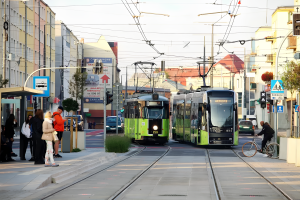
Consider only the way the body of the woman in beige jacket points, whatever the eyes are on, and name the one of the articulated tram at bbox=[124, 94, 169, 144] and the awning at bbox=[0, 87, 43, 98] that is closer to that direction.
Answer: the articulated tram

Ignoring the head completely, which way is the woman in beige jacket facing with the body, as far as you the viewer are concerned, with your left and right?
facing to the right of the viewer

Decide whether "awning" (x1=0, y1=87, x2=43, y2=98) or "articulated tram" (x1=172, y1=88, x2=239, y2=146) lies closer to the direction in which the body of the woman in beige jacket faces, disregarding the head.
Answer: the articulated tram

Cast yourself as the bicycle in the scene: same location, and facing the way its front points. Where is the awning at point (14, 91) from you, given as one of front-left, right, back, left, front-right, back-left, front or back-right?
front-left

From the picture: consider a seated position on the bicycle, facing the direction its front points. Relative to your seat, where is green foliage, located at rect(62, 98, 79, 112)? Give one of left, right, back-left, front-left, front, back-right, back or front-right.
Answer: front

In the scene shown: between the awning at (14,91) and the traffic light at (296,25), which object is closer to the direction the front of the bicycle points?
the awning

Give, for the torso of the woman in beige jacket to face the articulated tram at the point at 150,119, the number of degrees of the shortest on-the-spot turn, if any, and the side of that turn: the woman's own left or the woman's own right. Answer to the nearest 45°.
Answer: approximately 90° to the woman's own left

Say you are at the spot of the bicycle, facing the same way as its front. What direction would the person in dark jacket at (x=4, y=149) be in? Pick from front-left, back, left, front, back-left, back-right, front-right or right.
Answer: front-left

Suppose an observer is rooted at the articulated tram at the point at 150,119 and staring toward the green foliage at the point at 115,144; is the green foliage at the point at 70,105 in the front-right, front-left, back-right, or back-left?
front-right

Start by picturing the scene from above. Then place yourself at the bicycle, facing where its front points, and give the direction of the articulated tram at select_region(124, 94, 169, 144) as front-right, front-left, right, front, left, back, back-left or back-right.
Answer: front-right

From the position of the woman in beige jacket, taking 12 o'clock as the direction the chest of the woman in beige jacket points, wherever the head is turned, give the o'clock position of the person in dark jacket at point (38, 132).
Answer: The person in dark jacket is roughly at 8 o'clock from the woman in beige jacket.

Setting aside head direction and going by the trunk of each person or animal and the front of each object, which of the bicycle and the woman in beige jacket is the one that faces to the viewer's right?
the woman in beige jacket

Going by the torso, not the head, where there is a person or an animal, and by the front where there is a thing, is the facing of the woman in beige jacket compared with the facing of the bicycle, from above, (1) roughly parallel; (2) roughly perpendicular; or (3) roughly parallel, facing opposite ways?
roughly parallel, facing opposite ways

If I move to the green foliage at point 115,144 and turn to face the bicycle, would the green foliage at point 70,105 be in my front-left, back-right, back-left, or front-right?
back-left

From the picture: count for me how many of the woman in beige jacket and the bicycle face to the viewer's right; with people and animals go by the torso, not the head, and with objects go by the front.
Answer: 1

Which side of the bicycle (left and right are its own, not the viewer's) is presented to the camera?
left
